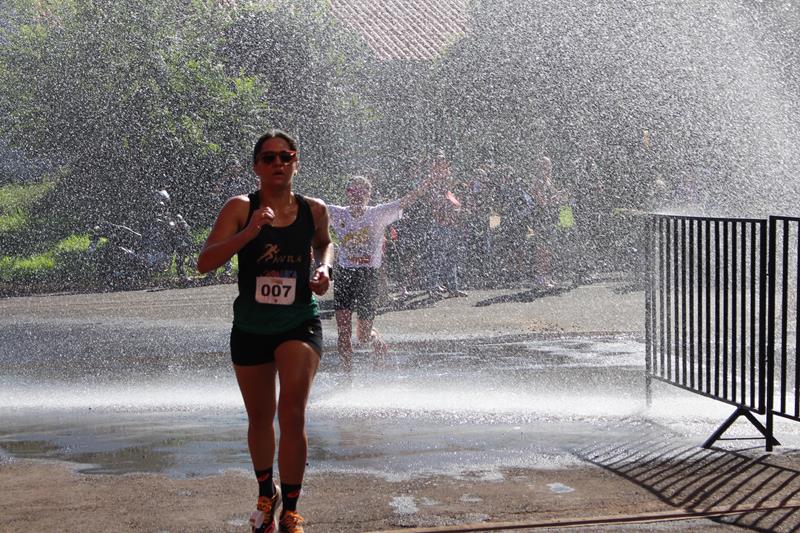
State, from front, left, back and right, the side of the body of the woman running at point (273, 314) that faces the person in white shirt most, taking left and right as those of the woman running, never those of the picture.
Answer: back

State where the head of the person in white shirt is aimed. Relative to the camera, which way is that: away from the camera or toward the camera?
toward the camera

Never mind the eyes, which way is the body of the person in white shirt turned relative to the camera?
toward the camera

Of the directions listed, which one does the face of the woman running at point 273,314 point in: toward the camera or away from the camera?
toward the camera

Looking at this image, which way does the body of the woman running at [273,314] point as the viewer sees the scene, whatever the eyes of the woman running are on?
toward the camera

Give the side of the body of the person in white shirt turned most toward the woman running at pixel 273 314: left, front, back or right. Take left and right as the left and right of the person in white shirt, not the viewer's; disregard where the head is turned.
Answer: front

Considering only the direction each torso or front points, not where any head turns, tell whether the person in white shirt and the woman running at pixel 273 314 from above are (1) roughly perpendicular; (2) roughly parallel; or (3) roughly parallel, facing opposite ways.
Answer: roughly parallel

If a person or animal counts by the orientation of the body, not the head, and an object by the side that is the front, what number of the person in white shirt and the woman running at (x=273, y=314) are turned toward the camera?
2
